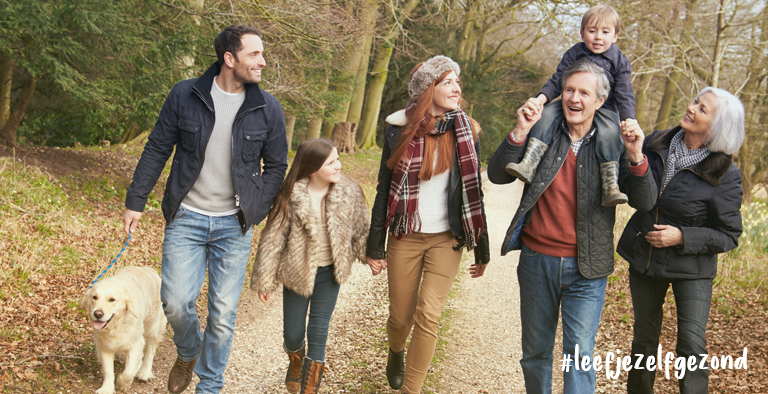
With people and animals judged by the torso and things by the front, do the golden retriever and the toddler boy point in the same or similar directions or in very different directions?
same or similar directions

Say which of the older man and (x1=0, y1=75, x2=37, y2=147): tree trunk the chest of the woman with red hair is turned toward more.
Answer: the older man

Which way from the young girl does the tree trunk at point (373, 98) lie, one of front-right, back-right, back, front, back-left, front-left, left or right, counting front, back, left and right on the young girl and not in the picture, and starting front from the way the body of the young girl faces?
back

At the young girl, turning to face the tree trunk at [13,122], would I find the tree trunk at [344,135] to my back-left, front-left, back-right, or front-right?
front-right

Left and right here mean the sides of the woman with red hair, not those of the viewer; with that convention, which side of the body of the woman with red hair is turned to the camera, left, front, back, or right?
front

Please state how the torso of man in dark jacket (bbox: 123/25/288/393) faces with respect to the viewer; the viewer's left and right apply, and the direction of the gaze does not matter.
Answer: facing the viewer

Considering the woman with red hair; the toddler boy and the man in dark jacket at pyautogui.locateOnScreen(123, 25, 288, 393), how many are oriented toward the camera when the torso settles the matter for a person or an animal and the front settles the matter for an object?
3

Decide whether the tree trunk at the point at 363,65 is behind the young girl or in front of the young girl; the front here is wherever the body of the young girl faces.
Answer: behind

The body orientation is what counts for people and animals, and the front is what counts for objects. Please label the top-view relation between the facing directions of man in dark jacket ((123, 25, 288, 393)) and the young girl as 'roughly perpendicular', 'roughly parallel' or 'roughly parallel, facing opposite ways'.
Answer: roughly parallel

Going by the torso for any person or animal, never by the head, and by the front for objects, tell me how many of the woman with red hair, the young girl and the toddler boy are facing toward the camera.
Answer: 3

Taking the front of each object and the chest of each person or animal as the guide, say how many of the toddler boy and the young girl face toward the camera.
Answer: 2

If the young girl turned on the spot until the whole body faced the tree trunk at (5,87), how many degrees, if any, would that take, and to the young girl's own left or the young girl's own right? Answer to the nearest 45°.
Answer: approximately 135° to the young girl's own right

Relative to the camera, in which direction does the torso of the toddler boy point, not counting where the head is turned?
toward the camera

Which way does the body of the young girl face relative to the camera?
toward the camera

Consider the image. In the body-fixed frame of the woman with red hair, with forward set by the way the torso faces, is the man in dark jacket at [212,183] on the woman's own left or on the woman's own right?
on the woman's own right

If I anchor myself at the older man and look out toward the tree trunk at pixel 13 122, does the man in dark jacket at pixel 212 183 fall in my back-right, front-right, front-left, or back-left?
front-left

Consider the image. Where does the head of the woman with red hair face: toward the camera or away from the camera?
toward the camera
